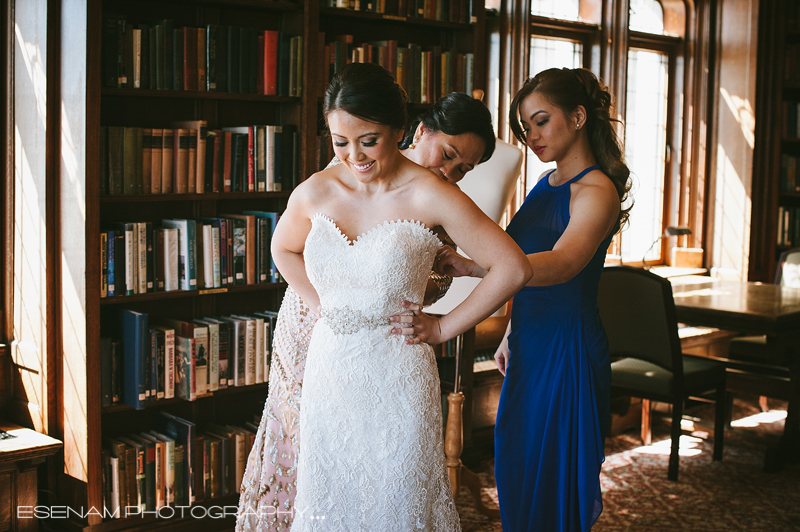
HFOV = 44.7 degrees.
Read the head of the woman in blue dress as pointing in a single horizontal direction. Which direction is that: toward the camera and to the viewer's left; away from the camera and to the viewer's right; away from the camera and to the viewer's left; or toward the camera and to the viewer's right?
toward the camera and to the viewer's left

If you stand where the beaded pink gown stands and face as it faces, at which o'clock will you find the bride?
The bride is roughly at 1 o'clock from the beaded pink gown.
